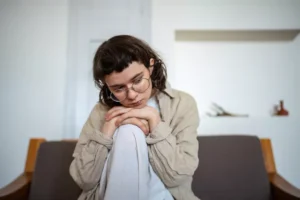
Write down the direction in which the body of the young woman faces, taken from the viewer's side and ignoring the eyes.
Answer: toward the camera

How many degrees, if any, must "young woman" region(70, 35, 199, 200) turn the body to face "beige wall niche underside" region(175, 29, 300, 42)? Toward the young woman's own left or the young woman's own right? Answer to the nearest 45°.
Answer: approximately 135° to the young woman's own left
